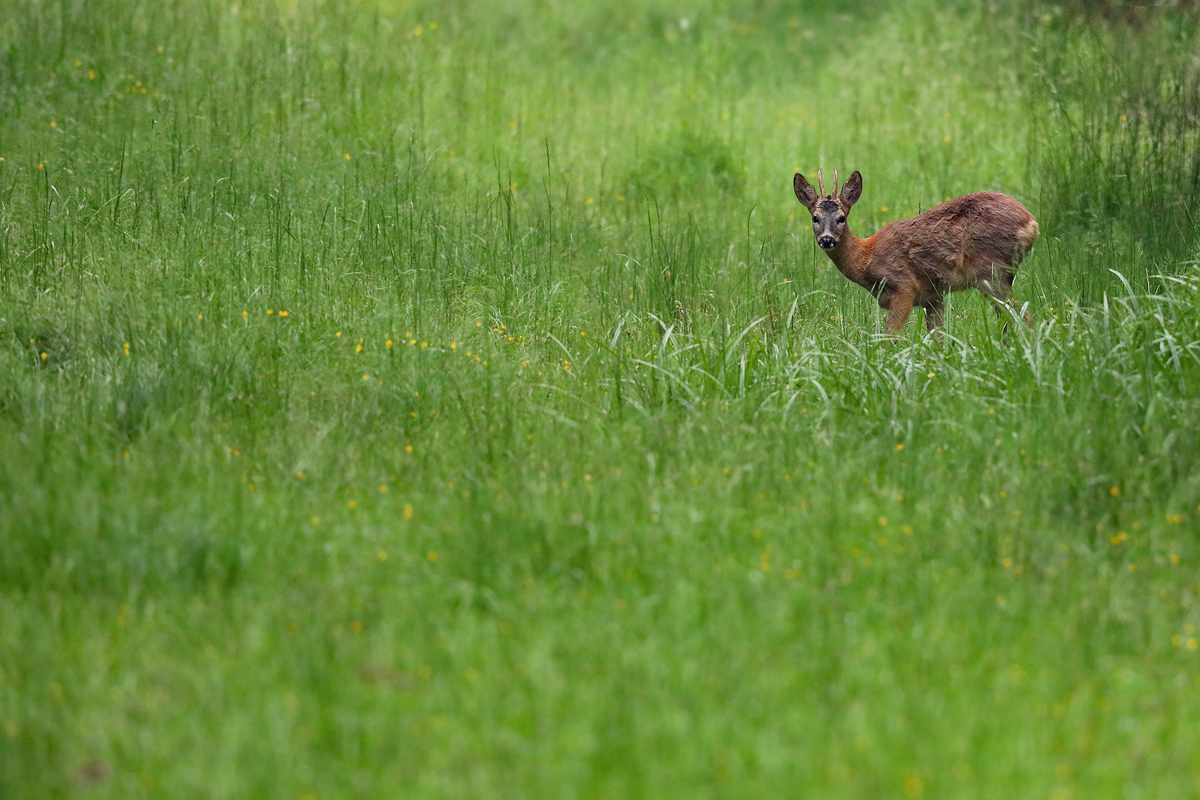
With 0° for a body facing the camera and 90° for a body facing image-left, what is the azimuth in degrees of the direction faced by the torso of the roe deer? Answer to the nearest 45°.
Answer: approximately 90°

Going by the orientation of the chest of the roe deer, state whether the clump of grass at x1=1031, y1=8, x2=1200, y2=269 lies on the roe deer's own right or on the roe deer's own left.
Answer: on the roe deer's own right
